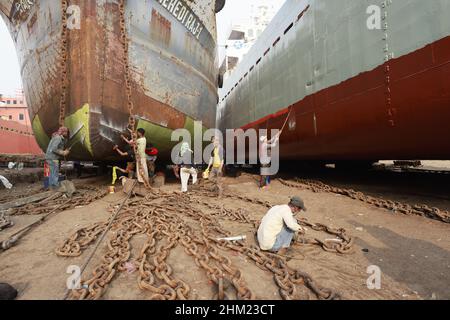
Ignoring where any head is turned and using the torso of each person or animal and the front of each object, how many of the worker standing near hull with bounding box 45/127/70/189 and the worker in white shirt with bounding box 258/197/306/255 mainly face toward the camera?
0

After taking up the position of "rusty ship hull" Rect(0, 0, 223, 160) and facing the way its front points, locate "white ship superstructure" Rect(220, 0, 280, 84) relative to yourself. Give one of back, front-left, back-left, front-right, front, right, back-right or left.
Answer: back-left

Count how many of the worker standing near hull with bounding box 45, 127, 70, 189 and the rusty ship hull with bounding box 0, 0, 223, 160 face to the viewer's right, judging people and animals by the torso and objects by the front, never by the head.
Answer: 1

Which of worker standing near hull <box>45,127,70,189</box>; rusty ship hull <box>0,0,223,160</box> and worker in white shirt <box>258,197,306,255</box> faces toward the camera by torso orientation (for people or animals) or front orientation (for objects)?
the rusty ship hull

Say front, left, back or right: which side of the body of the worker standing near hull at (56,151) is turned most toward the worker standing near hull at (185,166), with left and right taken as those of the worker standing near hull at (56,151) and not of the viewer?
front

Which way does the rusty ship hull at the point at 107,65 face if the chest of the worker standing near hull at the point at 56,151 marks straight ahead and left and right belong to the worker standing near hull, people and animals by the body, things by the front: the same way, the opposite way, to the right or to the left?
to the right

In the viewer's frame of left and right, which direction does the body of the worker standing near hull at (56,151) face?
facing to the right of the viewer

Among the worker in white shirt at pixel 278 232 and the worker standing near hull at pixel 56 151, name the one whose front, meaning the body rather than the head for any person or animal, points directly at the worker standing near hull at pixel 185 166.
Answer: the worker standing near hull at pixel 56 151

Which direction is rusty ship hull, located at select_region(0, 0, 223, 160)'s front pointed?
toward the camera
